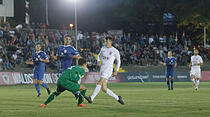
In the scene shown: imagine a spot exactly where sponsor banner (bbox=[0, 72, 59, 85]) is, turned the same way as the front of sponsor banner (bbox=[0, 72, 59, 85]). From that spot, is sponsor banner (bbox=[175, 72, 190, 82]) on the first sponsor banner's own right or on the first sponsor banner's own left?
on the first sponsor banner's own left

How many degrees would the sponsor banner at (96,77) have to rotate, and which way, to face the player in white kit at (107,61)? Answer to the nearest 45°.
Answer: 0° — it already faces them

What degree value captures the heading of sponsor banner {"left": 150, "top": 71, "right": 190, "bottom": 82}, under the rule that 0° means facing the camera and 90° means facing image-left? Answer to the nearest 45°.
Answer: approximately 0°

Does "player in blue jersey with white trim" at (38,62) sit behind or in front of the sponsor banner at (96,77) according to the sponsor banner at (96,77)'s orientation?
in front

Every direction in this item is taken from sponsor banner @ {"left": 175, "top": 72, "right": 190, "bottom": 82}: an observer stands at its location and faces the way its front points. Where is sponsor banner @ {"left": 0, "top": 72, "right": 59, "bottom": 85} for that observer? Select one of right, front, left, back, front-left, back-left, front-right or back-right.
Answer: front-right

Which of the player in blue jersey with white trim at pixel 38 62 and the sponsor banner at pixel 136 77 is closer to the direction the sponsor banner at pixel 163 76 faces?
the player in blue jersey with white trim

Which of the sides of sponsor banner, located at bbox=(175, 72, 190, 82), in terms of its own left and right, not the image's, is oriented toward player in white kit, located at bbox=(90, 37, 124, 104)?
front

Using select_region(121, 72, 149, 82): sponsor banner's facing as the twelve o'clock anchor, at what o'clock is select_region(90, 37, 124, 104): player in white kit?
The player in white kit is roughly at 12 o'clock from the sponsor banner.

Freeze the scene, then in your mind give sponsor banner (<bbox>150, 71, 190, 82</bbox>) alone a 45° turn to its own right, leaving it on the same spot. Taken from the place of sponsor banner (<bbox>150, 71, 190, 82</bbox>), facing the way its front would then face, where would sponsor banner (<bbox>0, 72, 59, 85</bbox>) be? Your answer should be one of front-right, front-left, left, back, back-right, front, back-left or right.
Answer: front

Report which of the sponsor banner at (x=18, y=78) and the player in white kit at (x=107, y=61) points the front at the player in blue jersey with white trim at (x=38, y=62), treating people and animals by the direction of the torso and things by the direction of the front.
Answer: the sponsor banner

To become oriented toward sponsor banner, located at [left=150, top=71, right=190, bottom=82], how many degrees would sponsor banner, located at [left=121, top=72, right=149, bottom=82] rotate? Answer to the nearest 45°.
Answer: approximately 135° to its left
